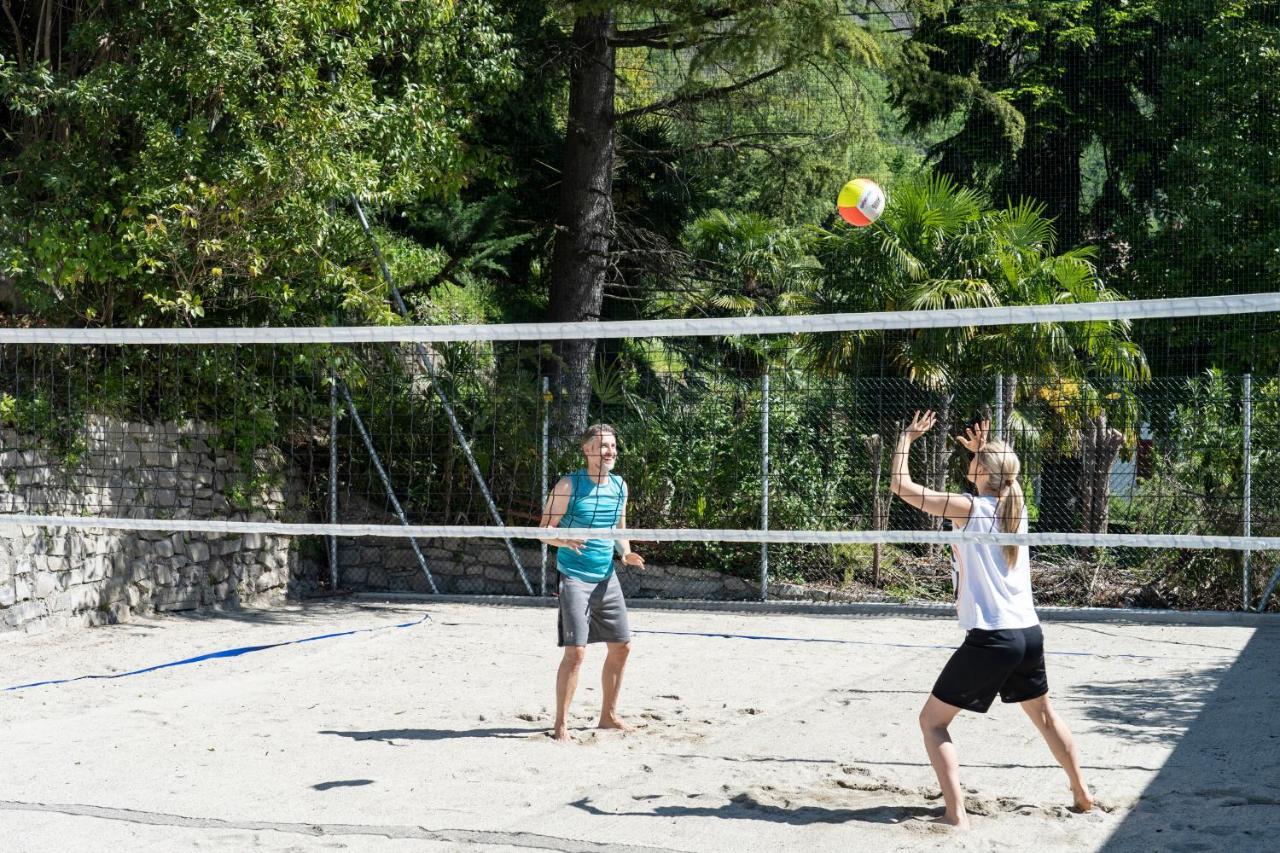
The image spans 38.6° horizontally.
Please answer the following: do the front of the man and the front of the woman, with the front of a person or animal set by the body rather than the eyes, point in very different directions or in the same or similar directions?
very different directions

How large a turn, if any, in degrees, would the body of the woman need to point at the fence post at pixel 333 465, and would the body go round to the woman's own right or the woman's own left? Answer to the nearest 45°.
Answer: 0° — they already face it

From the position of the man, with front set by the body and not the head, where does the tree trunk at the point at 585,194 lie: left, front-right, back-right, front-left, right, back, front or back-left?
back-left

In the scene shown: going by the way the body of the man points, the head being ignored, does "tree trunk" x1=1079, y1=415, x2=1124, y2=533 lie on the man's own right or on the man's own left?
on the man's own left

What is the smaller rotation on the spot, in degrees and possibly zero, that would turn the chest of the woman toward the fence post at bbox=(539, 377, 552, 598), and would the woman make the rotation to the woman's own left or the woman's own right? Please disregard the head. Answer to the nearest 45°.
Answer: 0° — they already face it

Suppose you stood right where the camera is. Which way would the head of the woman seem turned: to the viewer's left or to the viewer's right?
to the viewer's left

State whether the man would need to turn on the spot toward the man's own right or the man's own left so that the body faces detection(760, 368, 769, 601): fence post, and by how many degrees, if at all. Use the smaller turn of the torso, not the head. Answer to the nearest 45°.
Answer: approximately 135° to the man's own left

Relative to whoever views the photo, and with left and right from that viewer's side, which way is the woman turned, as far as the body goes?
facing away from the viewer and to the left of the viewer

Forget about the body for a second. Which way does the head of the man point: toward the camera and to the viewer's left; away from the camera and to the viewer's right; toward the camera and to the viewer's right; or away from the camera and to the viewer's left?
toward the camera and to the viewer's right
